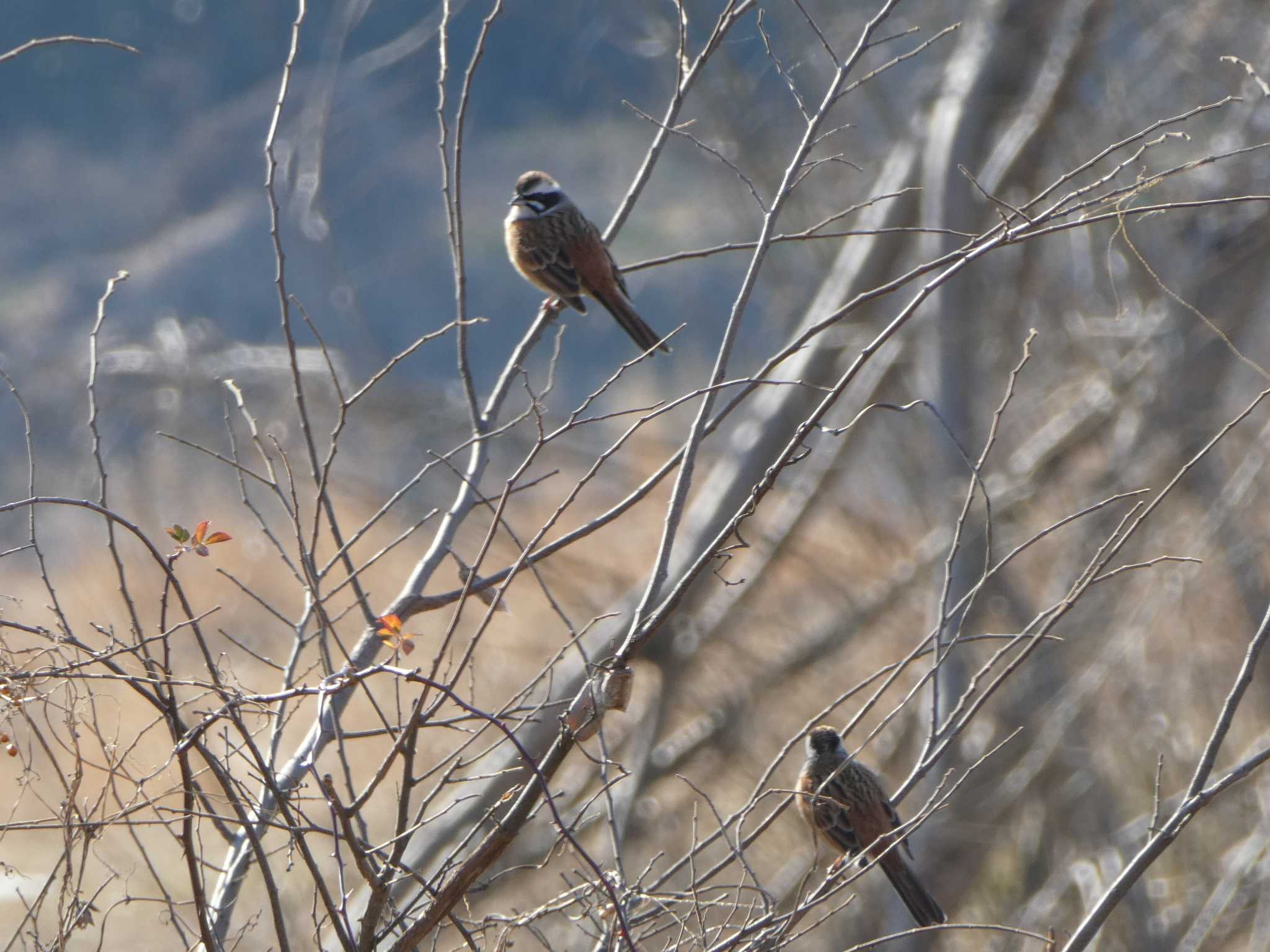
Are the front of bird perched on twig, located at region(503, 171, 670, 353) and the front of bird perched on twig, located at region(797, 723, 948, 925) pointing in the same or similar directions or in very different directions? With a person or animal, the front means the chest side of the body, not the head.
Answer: same or similar directions

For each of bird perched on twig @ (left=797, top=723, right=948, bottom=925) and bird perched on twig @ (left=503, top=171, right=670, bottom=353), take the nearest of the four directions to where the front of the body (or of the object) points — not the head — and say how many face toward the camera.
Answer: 0

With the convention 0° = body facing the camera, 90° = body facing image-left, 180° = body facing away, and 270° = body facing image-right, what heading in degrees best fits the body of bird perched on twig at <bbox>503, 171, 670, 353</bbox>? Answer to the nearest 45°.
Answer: approximately 135°

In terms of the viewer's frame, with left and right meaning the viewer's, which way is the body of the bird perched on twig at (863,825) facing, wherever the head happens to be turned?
facing away from the viewer and to the left of the viewer
